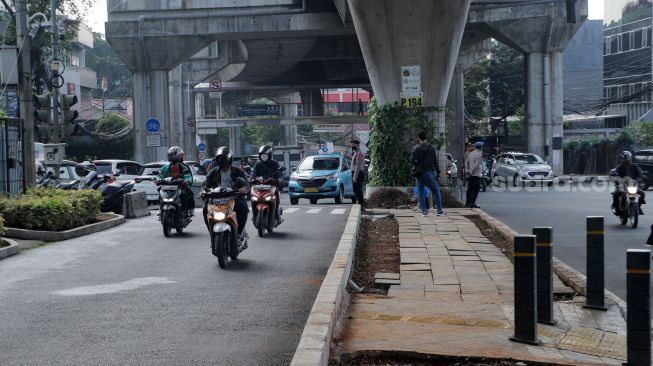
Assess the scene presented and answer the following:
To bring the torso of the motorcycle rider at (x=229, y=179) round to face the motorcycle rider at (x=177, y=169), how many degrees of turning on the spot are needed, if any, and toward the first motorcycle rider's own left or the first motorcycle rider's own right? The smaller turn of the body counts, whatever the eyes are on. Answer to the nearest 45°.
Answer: approximately 180°

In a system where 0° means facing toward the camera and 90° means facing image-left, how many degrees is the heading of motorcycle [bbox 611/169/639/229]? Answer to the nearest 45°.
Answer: approximately 0°

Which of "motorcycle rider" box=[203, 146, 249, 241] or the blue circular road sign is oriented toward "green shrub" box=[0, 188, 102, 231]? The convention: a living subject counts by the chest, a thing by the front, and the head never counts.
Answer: the blue circular road sign

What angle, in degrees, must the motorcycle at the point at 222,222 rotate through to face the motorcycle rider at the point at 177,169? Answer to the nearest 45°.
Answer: approximately 180°

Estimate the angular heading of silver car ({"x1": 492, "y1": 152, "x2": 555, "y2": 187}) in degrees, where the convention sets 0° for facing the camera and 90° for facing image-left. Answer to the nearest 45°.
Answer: approximately 315°

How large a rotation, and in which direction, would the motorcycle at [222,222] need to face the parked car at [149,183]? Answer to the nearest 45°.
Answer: approximately 180°
